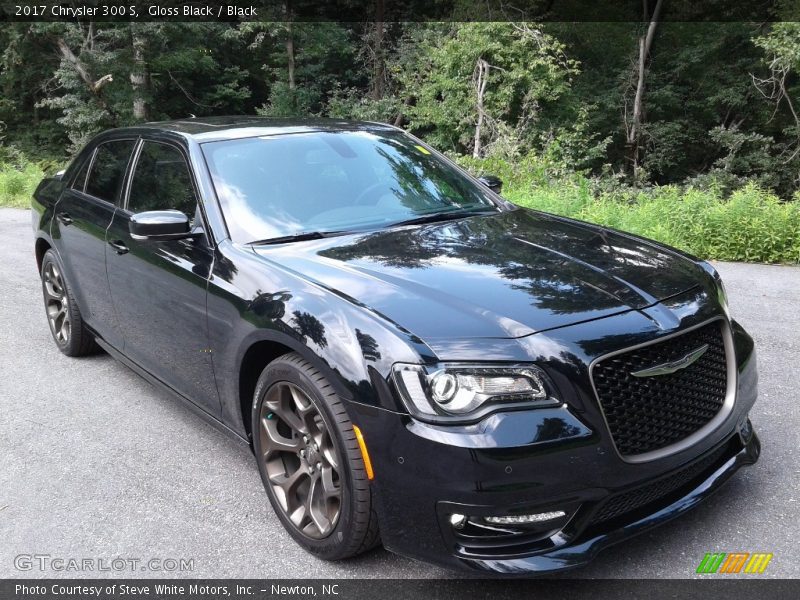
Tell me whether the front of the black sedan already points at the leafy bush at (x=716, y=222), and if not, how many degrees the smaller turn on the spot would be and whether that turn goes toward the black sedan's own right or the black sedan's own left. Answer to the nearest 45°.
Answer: approximately 90° to the black sedan's own left
